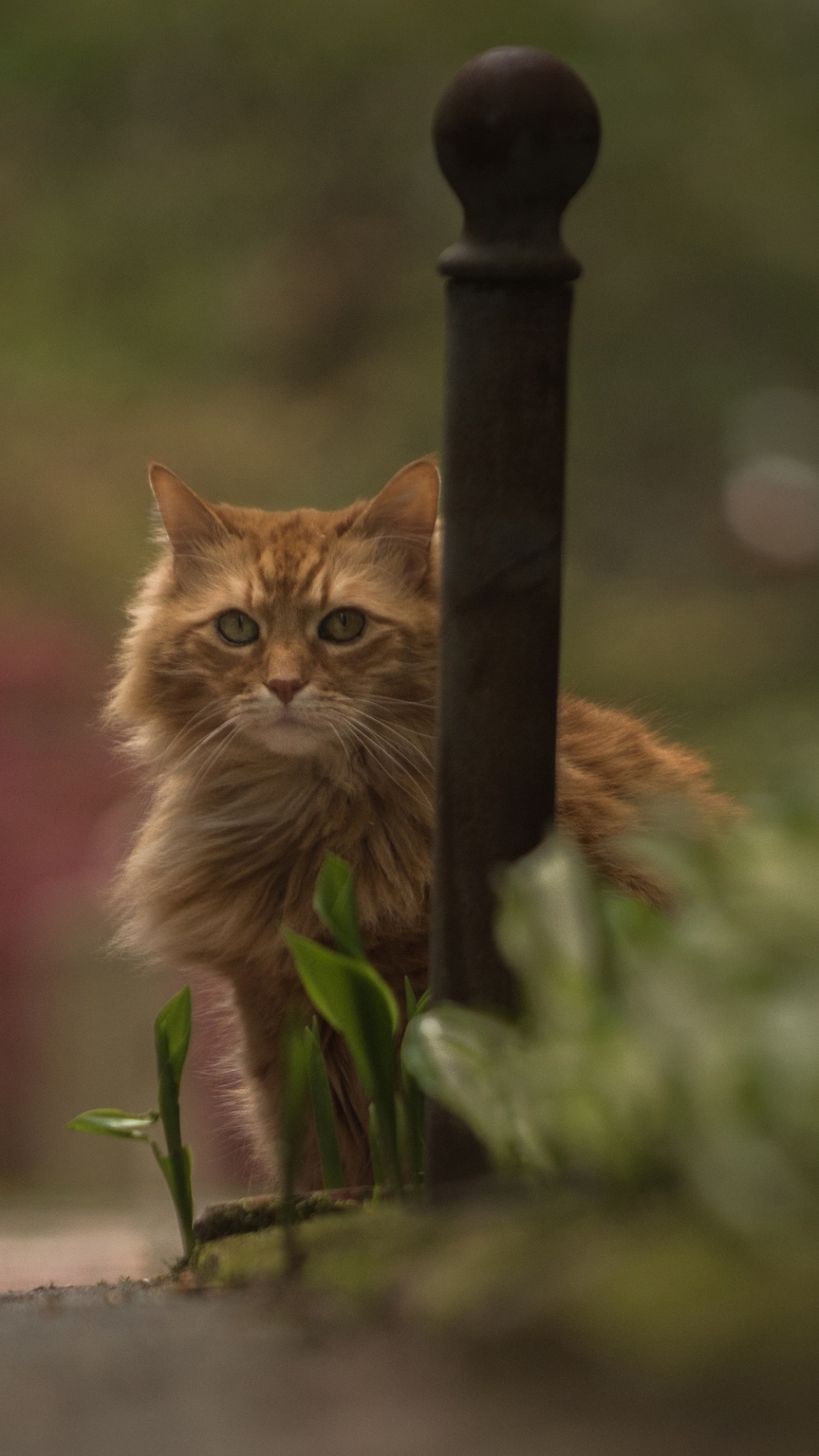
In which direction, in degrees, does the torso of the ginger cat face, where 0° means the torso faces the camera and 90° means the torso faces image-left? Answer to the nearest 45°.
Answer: approximately 45°

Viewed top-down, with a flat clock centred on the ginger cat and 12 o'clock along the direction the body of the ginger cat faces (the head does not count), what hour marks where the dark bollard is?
The dark bollard is roughly at 10 o'clock from the ginger cat.
